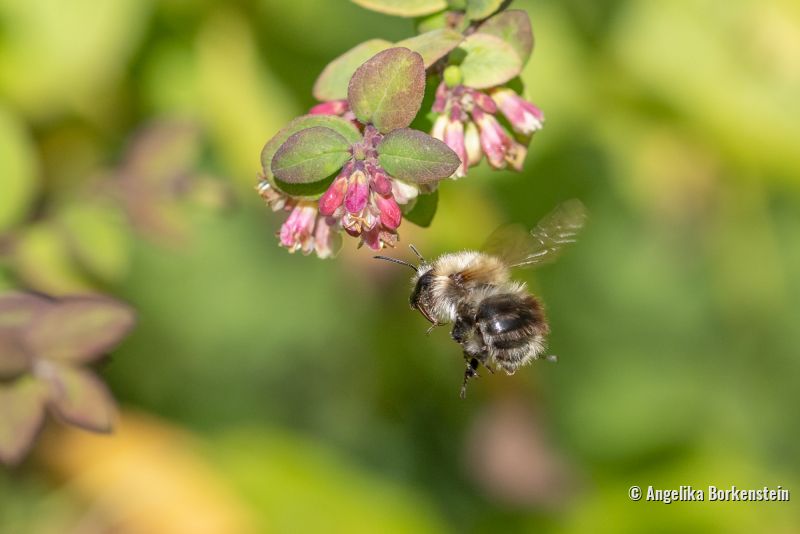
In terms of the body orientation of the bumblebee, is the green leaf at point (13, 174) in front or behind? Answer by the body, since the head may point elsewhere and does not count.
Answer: in front

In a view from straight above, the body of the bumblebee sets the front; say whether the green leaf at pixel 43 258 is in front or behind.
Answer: in front

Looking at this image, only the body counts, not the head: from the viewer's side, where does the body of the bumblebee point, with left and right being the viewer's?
facing to the left of the viewer
